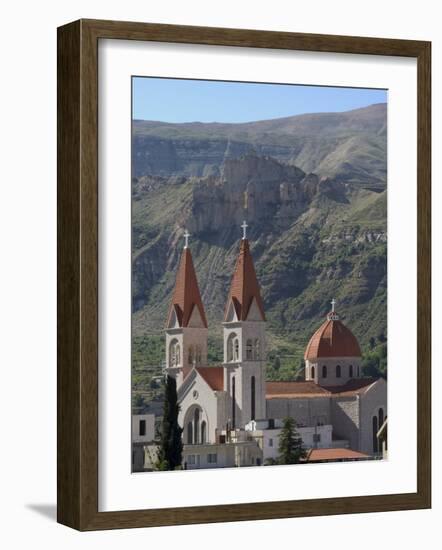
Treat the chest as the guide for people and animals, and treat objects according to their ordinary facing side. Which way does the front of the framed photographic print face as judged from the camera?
facing the viewer and to the right of the viewer
